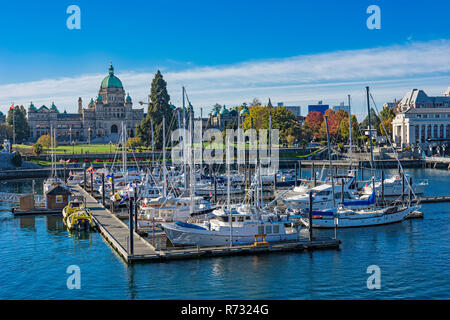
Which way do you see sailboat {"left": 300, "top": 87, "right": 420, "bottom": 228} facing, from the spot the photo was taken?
facing to the right of the viewer

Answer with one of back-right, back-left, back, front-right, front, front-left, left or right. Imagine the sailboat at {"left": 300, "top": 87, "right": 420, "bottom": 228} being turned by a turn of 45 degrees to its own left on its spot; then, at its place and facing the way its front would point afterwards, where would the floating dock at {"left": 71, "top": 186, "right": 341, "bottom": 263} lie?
back

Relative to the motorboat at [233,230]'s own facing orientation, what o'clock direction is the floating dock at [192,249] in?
The floating dock is roughly at 11 o'clock from the motorboat.

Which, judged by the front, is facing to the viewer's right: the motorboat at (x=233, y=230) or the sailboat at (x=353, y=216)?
the sailboat

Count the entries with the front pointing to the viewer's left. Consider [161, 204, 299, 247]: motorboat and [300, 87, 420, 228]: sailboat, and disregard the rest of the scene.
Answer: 1

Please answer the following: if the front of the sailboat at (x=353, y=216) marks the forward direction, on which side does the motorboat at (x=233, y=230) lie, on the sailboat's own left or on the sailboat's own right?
on the sailboat's own right

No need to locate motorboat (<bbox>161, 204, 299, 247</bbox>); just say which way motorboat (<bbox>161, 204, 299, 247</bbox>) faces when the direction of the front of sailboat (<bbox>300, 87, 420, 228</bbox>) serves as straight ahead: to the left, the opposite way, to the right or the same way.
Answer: the opposite way

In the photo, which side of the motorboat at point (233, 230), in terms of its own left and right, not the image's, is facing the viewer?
left

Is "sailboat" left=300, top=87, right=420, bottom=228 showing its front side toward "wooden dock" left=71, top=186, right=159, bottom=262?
no
